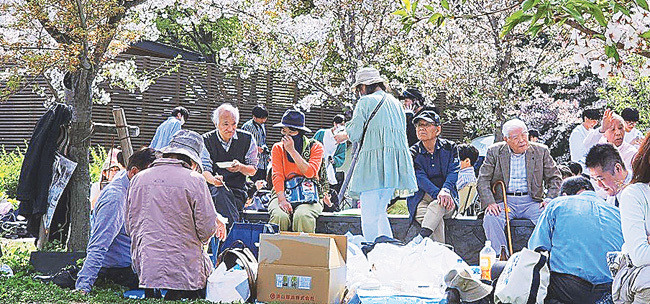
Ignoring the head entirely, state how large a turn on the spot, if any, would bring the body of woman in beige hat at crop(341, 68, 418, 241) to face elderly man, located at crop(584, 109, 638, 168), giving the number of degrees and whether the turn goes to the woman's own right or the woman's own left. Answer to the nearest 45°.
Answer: approximately 135° to the woman's own right

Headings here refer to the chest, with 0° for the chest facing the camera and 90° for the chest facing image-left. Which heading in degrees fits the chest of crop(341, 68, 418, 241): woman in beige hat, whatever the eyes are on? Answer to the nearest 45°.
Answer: approximately 135°

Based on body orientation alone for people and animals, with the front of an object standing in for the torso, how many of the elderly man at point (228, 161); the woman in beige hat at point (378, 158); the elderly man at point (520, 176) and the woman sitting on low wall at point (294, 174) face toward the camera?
3

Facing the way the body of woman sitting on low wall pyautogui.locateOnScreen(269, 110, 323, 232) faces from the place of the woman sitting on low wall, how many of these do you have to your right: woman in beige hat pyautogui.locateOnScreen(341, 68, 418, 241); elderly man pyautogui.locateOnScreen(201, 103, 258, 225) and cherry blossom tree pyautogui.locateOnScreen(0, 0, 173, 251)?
2

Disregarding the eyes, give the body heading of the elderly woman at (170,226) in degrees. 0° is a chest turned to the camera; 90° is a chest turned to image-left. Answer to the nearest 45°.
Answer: approximately 225°

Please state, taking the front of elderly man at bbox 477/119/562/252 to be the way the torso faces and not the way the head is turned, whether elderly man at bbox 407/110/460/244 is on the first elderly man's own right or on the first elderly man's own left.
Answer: on the first elderly man's own right

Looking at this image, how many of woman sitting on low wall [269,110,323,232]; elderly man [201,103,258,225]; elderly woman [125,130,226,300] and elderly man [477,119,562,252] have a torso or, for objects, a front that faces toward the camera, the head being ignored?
3

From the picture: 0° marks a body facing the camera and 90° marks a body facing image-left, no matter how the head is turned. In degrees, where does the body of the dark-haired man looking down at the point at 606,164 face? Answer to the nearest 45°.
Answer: approximately 45°
